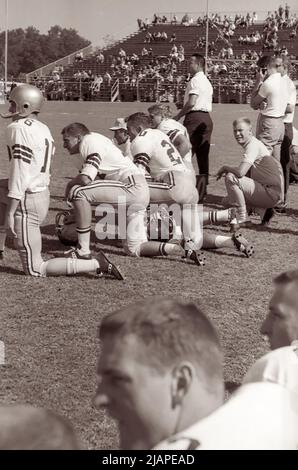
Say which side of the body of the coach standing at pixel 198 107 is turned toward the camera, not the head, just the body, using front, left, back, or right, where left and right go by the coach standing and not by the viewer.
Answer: left

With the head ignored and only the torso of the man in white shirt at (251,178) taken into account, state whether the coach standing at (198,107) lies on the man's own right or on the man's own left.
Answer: on the man's own right

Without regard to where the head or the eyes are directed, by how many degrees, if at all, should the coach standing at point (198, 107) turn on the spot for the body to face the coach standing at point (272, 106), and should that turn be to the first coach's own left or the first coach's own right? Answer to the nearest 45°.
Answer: approximately 135° to the first coach's own left

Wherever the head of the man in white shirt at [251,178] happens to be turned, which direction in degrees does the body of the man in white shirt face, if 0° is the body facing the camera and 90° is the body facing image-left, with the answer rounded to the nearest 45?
approximately 90°

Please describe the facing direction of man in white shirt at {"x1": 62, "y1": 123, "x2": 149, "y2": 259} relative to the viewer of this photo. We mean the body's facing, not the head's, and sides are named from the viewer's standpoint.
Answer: facing to the left of the viewer

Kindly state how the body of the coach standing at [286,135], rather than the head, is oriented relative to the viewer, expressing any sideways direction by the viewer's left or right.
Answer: facing to the left of the viewer

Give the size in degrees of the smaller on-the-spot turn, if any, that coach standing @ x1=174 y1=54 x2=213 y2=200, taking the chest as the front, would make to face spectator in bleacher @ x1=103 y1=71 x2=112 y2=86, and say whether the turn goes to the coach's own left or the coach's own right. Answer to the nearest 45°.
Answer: approximately 90° to the coach's own right

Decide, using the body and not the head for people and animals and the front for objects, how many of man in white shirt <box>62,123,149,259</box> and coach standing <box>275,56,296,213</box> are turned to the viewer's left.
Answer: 2

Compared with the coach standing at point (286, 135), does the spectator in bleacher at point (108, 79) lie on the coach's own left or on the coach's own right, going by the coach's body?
on the coach's own right
